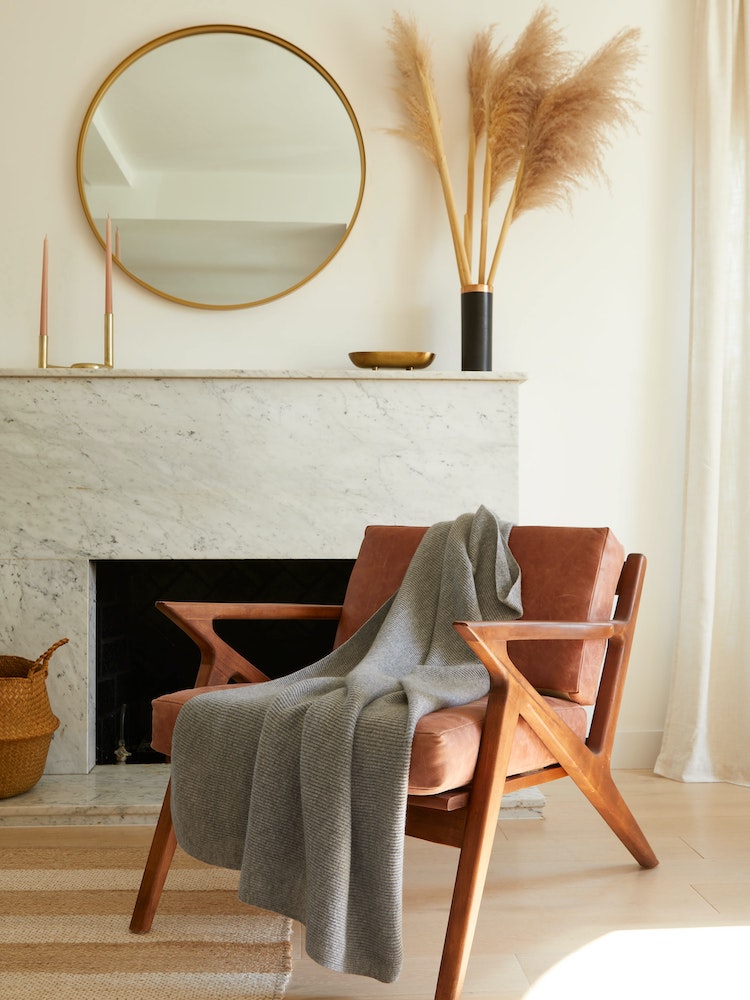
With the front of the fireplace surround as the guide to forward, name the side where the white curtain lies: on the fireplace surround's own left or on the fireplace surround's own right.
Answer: on the fireplace surround's own left

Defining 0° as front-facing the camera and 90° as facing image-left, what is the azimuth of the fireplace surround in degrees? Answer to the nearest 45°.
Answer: approximately 0°

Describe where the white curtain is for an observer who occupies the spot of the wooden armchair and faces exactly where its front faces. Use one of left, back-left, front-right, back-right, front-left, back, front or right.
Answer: back

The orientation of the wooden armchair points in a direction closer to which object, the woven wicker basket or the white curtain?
the woven wicker basket

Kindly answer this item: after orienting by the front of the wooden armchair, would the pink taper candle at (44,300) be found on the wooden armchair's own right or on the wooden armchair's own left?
on the wooden armchair's own right

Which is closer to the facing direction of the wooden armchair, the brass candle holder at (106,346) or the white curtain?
the brass candle holder

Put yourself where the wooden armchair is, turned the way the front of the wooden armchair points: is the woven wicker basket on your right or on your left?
on your right
